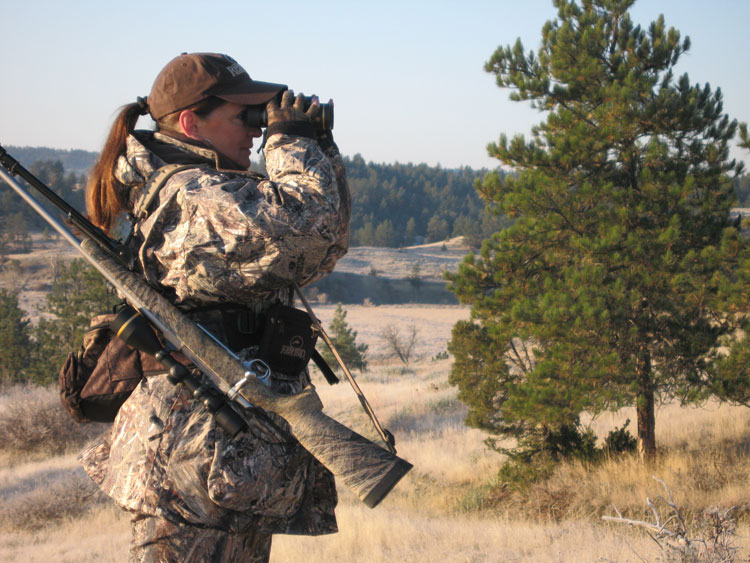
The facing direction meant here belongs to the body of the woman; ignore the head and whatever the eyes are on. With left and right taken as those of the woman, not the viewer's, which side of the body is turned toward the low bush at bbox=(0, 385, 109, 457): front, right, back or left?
left

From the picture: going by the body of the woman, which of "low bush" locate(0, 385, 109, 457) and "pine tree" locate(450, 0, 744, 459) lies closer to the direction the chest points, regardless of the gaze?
the pine tree

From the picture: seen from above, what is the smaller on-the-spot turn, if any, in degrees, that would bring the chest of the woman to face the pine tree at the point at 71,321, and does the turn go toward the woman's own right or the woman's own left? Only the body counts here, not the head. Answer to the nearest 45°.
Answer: approximately 90° to the woman's own left

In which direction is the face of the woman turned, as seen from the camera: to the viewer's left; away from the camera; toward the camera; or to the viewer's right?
to the viewer's right

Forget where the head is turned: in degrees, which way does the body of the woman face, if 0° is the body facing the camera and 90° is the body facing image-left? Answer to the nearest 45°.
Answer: approximately 270°

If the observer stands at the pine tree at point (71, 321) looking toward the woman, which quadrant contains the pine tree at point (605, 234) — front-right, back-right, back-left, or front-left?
front-left

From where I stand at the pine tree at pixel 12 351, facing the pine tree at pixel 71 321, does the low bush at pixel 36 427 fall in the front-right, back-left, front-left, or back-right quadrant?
front-right
